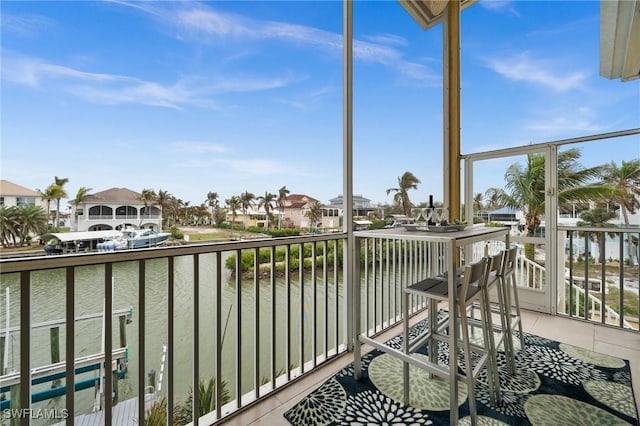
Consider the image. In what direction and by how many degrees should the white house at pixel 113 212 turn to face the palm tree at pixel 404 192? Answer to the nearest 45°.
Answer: approximately 90° to its left

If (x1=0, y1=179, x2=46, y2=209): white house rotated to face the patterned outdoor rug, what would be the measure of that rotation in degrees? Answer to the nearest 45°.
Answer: approximately 45° to its left

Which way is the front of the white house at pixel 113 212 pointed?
toward the camera

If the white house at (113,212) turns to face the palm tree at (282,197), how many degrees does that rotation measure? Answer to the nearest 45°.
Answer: approximately 90° to its left

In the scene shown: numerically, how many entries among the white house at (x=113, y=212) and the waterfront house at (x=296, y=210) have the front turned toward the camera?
2

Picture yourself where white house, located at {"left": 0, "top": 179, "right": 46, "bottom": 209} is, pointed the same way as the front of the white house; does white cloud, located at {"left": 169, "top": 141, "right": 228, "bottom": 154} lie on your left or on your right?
on your left

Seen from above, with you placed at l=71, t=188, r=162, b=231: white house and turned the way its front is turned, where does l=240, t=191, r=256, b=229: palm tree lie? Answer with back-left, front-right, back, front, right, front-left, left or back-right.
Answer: left

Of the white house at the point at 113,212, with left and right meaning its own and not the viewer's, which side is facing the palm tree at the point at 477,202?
left

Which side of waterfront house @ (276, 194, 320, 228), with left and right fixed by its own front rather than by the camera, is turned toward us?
front

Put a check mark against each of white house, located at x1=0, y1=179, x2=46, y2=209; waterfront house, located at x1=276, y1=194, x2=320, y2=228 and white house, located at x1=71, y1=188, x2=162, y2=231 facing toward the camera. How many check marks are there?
3

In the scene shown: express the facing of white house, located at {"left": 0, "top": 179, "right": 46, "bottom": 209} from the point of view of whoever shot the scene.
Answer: facing the viewer
